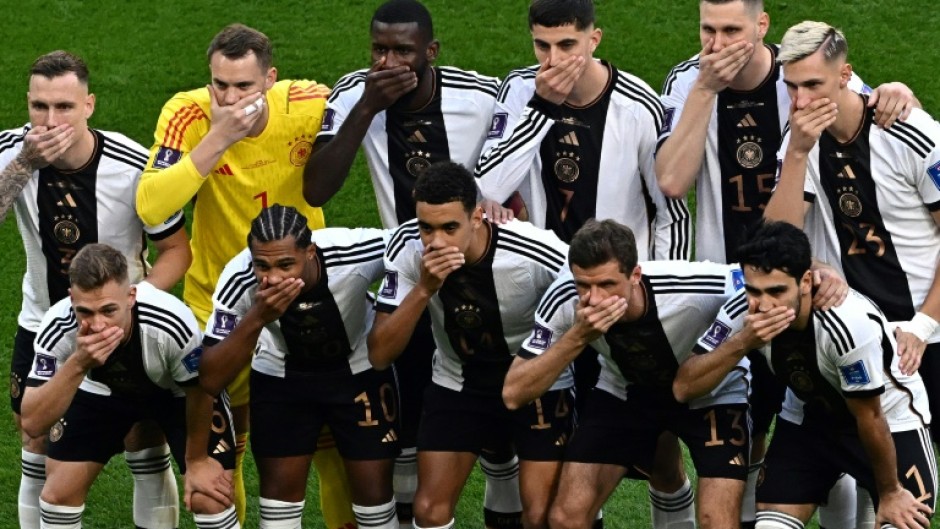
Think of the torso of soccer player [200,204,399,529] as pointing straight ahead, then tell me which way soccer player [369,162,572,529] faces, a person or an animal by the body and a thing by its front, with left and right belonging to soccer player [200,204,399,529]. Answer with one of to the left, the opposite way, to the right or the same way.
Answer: the same way

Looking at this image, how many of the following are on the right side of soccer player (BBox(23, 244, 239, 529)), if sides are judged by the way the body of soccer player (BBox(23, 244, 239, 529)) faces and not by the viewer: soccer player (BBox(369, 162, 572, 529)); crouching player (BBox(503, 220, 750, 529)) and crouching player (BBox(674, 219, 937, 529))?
0

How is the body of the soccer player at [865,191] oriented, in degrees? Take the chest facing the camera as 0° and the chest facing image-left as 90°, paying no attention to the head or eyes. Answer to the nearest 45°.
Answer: approximately 45°

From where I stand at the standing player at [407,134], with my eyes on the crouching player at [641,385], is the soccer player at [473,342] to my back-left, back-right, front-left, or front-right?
front-right

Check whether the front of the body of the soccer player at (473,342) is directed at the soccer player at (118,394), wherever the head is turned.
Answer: no

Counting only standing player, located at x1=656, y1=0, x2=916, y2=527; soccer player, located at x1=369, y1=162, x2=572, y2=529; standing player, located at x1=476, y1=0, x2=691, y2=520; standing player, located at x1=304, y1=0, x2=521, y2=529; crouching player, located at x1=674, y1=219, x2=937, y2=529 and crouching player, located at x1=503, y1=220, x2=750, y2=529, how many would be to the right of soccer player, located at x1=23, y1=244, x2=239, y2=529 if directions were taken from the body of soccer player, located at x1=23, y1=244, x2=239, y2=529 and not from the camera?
0

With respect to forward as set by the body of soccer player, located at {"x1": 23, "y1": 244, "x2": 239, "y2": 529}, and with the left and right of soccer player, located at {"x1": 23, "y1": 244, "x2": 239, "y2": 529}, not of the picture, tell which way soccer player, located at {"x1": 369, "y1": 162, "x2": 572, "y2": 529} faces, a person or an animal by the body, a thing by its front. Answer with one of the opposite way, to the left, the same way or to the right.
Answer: the same way

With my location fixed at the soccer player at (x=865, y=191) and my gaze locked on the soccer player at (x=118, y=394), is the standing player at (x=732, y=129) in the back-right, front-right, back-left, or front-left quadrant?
front-right

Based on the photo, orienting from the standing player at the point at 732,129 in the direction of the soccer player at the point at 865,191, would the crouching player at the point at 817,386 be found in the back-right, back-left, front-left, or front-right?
front-right

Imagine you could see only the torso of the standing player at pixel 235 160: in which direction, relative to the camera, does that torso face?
toward the camera

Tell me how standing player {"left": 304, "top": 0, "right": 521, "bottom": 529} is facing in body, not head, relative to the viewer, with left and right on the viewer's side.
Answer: facing the viewer

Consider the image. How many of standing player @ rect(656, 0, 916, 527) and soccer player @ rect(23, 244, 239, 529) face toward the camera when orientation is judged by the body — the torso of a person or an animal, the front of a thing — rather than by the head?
2

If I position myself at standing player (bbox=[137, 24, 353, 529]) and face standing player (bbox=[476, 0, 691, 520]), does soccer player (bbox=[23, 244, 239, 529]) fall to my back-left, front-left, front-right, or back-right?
back-right

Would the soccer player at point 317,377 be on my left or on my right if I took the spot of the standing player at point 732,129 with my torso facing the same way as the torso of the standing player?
on my right

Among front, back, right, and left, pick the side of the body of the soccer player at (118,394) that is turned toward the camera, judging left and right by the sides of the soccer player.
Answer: front

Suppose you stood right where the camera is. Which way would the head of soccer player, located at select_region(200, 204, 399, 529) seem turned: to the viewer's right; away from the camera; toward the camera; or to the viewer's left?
toward the camera

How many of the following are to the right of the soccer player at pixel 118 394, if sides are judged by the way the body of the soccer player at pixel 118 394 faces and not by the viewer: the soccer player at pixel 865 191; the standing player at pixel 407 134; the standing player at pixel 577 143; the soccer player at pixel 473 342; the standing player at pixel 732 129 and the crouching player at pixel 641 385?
0

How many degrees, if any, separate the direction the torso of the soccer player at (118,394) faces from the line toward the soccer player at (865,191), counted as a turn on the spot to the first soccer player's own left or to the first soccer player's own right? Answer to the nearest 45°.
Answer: approximately 90° to the first soccer player's own left

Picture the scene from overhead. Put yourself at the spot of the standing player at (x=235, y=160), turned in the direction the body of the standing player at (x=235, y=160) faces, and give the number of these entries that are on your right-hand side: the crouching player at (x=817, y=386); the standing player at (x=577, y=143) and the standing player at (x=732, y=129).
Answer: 0

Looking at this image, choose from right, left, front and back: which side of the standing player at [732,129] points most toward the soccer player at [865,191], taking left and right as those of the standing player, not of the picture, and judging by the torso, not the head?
left

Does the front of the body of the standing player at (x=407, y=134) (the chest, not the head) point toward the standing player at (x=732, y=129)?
no

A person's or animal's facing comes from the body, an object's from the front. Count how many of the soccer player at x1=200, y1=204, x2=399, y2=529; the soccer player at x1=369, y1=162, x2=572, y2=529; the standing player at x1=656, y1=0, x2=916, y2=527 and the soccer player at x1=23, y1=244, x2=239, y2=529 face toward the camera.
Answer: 4

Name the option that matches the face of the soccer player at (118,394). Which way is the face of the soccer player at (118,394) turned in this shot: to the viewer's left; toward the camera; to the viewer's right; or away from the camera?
toward the camera
